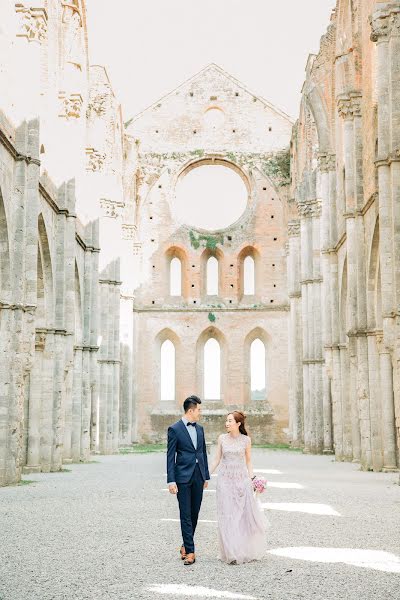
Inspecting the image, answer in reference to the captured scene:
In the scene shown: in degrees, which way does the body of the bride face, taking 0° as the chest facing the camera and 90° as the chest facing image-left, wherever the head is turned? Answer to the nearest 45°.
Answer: approximately 0°

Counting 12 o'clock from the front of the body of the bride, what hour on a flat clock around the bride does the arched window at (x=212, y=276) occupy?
The arched window is roughly at 6 o'clock from the bride.

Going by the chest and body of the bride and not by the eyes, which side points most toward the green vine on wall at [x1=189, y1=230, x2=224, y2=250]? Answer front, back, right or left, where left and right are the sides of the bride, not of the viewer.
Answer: back

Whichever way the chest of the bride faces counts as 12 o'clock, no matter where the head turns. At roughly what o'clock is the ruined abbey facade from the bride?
The ruined abbey facade is roughly at 6 o'clock from the bride.
